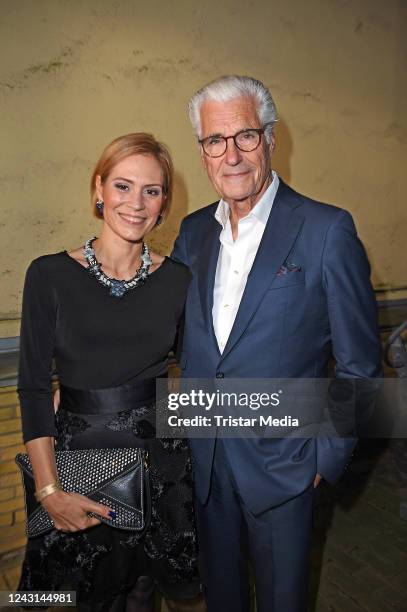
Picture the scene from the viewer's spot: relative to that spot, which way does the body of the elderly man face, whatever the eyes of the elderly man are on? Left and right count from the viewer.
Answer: facing the viewer and to the left of the viewer

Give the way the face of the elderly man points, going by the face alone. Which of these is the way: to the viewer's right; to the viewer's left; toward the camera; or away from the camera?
toward the camera
